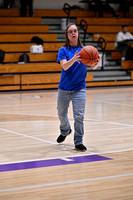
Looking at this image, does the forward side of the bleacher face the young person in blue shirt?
yes

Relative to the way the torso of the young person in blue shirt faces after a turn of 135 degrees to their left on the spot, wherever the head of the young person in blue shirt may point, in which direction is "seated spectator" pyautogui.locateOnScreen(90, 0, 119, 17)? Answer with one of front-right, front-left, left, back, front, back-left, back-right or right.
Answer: front

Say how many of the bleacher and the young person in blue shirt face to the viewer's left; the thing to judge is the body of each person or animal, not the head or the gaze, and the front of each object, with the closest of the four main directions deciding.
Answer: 0

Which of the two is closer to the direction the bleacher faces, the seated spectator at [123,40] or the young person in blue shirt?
the young person in blue shirt

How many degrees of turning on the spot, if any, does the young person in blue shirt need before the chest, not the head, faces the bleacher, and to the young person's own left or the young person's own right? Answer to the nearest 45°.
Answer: approximately 135° to the young person's own left

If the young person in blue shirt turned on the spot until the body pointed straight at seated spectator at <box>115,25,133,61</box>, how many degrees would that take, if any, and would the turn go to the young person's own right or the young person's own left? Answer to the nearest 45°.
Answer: approximately 135° to the young person's own left

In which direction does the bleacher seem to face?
toward the camera
